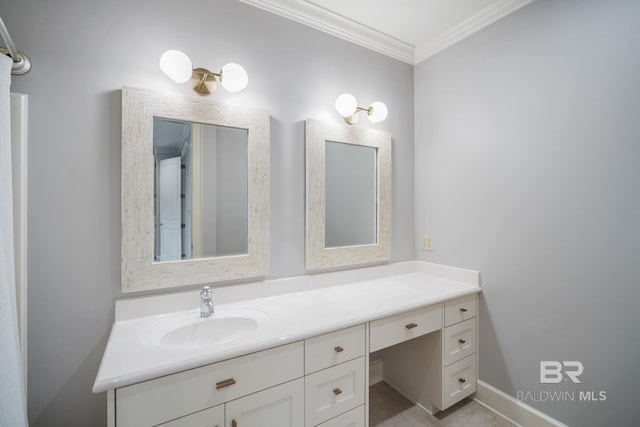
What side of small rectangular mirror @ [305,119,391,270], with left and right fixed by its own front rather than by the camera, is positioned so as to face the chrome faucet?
right

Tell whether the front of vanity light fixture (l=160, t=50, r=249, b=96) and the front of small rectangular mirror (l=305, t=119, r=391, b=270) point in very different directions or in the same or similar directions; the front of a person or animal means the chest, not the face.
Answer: same or similar directions

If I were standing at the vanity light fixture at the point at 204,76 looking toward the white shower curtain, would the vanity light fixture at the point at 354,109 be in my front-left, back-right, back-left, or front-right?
back-left

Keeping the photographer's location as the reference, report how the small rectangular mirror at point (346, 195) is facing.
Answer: facing the viewer and to the right of the viewer

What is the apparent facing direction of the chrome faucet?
toward the camera

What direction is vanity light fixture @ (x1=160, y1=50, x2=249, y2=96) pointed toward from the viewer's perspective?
toward the camera

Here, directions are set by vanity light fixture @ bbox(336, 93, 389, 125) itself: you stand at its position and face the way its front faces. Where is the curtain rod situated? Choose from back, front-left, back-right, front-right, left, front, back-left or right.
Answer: right

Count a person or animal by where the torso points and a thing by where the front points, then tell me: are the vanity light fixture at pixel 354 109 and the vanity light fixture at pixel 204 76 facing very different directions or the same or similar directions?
same or similar directions

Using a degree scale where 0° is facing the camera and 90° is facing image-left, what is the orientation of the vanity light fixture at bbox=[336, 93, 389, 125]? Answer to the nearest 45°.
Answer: approximately 315°

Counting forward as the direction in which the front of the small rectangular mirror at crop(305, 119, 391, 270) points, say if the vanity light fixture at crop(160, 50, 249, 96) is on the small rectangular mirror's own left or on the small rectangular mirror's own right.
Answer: on the small rectangular mirror's own right

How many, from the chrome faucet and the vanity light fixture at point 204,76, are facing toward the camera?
2

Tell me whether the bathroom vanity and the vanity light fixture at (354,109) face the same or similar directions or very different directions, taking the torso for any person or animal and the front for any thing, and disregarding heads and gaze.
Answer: same or similar directions

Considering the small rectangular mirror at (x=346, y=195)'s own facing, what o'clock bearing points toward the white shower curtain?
The white shower curtain is roughly at 3 o'clock from the small rectangular mirror.
